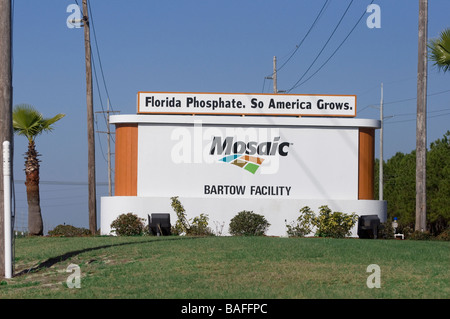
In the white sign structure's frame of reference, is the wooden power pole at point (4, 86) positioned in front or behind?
in front

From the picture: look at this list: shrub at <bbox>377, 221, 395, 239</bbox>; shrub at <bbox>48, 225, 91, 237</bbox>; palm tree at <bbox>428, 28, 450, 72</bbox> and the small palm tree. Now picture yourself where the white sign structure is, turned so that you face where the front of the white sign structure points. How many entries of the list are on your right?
2

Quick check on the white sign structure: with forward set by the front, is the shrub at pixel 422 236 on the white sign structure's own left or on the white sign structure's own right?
on the white sign structure's own left

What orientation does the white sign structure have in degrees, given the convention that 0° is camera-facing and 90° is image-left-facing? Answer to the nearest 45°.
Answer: approximately 0°

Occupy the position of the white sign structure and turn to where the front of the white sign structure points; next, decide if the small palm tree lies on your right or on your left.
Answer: on your right

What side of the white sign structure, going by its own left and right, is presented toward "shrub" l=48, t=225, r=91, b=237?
right

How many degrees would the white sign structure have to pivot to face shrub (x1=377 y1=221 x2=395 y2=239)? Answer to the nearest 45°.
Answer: approximately 90° to its left

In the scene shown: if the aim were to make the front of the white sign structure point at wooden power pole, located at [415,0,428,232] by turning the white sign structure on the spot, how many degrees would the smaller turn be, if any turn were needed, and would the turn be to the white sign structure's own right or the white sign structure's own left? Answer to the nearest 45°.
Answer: approximately 90° to the white sign structure's own left
